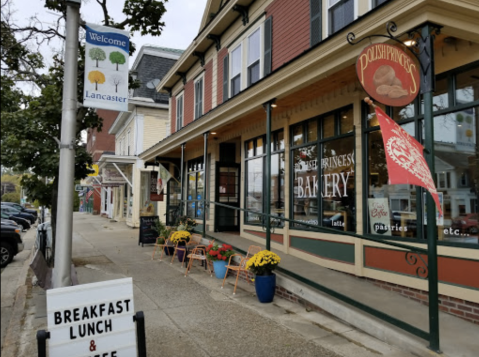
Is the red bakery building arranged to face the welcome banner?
yes

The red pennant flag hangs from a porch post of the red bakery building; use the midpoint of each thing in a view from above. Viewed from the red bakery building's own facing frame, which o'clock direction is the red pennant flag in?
The red pennant flag is roughly at 10 o'clock from the red bakery building.

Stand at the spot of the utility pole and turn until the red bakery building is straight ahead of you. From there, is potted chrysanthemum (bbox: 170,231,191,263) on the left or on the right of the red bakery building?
left

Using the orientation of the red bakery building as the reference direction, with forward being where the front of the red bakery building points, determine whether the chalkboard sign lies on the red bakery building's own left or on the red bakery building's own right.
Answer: on the red bakery building's own right

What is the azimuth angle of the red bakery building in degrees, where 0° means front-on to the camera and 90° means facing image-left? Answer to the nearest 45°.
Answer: approximately 45°

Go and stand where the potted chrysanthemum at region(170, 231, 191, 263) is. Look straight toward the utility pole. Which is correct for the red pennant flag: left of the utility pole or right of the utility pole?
left

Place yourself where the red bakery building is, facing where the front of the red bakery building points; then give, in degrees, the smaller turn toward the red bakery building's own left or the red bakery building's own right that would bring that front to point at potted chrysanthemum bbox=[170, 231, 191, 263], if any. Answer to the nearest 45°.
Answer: approximately 90° to the red bakery building's own right

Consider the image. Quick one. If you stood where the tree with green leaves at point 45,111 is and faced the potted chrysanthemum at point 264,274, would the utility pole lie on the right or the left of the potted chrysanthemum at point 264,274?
right

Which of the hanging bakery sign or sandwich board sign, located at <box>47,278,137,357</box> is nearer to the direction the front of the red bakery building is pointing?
the sandwich board sign

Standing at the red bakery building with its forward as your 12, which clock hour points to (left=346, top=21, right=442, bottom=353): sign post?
The sign post is roughly at 10 o'clock from the red bakery building.
